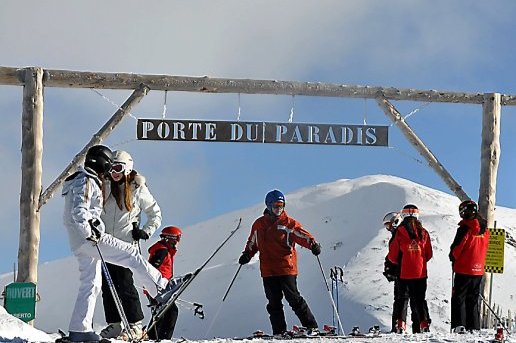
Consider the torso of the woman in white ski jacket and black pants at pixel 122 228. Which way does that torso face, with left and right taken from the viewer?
facing the viewer and to the left of the viewer

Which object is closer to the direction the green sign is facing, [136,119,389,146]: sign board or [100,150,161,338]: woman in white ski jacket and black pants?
the woman in white ski jacket and black pants

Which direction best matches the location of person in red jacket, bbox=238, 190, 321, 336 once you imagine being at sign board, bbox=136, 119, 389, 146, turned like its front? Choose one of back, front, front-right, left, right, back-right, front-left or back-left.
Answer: front

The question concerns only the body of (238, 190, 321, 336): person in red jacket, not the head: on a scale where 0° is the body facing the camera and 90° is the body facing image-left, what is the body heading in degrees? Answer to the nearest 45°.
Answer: approximately 0°

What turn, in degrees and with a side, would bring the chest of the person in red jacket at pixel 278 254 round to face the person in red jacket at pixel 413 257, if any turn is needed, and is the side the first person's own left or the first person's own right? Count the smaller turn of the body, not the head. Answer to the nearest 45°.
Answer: approximately 90° to the first person's own left

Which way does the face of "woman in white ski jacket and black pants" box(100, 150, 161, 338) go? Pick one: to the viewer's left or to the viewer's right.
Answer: to the viewer's left

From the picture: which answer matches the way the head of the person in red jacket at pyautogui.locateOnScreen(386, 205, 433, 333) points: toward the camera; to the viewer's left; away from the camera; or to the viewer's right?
away from the camera

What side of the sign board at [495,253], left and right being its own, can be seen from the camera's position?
front

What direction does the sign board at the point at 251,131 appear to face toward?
toward the camera

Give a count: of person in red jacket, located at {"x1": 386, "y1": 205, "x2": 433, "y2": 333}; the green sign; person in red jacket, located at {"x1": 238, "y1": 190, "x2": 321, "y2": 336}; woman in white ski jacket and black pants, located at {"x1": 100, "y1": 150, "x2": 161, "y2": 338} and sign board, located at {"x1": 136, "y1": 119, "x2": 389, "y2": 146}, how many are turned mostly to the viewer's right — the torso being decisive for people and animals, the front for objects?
0

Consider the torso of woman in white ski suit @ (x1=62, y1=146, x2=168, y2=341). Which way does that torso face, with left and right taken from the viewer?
facing to the right of the viewer

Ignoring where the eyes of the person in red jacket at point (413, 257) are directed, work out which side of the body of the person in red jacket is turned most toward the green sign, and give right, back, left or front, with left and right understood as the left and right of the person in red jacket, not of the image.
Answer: left

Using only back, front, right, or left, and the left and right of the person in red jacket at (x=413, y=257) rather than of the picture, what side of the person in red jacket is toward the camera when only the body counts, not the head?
back

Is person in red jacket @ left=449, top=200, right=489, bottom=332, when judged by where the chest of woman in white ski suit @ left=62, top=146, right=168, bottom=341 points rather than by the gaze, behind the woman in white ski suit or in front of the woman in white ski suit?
in front
